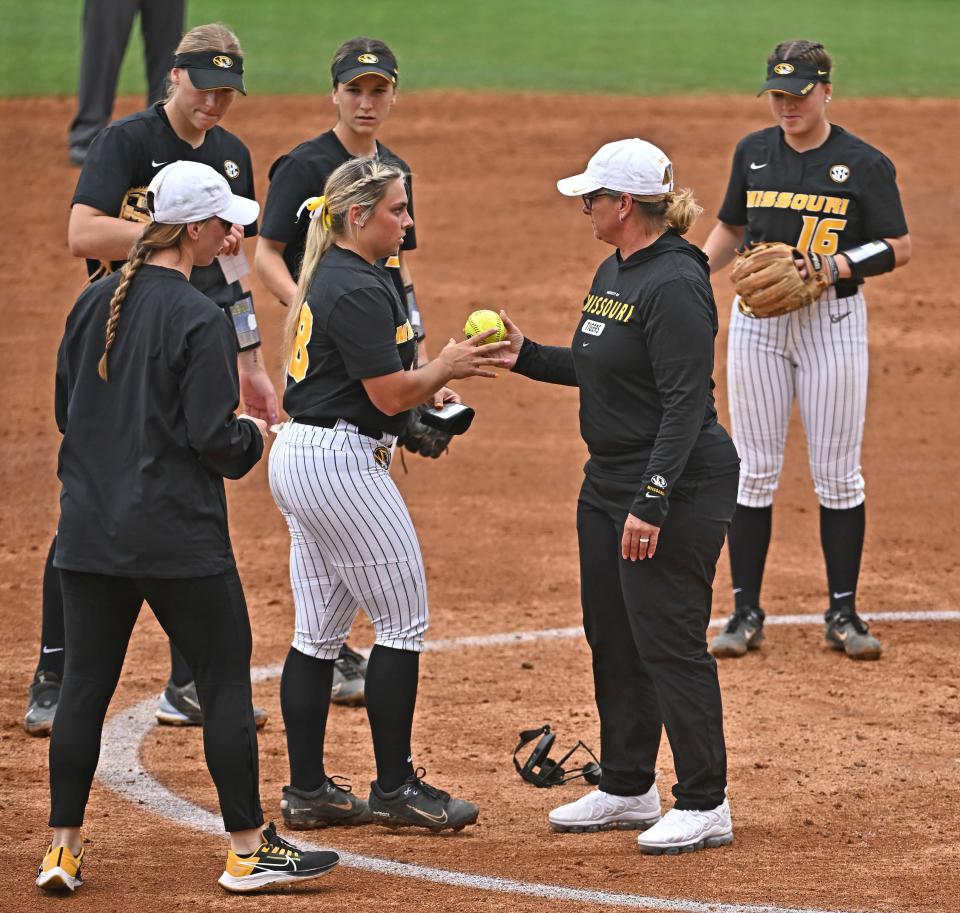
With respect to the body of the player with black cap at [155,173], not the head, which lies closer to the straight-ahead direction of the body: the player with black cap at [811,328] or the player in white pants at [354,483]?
the player in white pants

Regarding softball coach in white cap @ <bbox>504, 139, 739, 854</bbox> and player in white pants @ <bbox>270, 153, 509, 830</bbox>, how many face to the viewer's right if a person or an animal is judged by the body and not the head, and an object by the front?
1

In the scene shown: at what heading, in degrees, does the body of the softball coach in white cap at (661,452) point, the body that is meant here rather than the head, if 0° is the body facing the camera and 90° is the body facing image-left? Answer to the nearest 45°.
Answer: approximately 90°

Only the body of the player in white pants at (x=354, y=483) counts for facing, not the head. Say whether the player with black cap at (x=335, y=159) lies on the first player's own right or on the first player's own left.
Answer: on the first player's own left

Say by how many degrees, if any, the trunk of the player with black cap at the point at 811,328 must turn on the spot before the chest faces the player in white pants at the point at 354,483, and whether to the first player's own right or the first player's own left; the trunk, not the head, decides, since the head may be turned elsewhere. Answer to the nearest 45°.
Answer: approximately 45° to the first player's own right

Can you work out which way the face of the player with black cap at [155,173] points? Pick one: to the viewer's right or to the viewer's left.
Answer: to the viewer's right

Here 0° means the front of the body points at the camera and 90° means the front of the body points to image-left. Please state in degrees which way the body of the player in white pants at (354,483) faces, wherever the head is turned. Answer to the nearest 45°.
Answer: approximately 270°

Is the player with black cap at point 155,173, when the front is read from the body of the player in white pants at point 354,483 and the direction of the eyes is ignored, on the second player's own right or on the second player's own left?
on the second player's own left

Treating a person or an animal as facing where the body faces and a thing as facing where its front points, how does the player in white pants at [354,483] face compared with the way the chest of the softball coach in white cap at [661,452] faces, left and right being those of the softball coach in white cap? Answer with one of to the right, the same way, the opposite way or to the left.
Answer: the opposite way

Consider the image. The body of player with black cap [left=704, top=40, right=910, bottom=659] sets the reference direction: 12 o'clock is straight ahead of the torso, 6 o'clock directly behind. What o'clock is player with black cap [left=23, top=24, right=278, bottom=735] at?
player with black cap [left=23, top=24, right=278, bottom=735] is roughly at 2 o'clock from player with black cap [left=704, top=40, right=910, bottom=659].

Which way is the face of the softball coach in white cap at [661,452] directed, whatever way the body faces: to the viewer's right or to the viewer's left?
to the viewer's left
